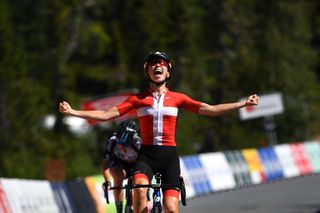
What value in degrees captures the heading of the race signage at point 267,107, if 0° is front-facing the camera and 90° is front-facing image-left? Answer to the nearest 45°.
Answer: approximately 0°

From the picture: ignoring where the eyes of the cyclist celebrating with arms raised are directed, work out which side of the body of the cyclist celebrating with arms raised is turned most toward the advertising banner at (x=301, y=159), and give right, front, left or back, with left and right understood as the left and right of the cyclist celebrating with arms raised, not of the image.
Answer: back

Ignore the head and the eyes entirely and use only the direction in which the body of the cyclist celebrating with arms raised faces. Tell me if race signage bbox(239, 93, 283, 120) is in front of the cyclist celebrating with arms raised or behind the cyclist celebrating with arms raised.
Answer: behind

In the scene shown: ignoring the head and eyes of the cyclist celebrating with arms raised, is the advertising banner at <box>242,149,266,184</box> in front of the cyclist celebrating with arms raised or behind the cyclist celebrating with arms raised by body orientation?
behind

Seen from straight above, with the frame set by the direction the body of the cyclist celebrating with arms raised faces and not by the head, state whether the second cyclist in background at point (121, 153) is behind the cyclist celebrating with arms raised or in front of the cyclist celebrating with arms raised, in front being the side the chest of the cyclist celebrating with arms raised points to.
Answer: behind

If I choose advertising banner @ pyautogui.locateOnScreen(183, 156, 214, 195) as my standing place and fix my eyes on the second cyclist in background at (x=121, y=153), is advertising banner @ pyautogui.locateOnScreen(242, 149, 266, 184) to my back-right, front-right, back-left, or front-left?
back-left

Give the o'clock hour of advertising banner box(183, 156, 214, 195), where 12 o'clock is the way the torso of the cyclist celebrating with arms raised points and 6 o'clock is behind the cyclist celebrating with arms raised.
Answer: The advertising banner is roughly at 6 o'clock from the cyclist celebrating with arms raised.

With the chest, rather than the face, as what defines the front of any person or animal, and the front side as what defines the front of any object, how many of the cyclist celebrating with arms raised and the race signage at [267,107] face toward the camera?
2

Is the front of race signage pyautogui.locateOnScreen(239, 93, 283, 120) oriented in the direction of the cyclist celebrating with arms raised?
yes
